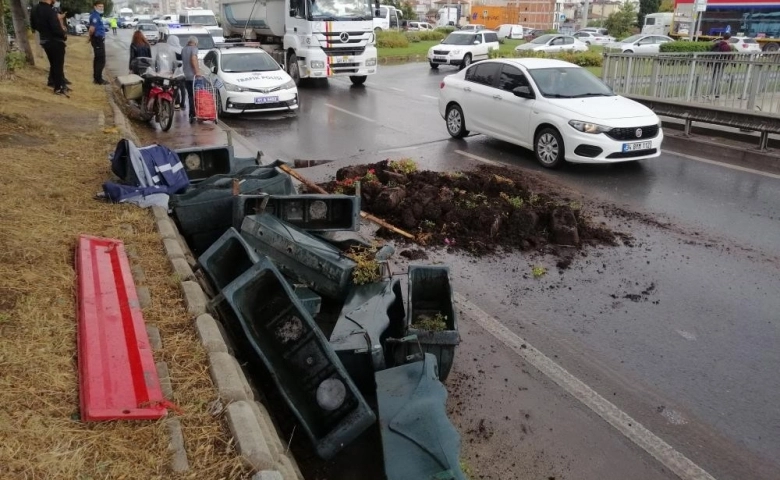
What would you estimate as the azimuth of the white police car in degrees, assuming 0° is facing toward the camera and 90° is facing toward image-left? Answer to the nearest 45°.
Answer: approximately 315°

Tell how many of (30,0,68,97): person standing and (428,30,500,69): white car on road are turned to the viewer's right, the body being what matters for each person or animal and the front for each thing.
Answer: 1

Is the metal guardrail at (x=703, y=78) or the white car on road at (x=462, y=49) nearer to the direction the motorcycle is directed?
the metal guardrail

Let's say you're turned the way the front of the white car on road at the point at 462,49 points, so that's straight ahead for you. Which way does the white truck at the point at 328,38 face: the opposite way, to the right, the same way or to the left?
to the left

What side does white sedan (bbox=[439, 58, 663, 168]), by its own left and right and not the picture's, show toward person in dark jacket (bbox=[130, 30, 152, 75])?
back

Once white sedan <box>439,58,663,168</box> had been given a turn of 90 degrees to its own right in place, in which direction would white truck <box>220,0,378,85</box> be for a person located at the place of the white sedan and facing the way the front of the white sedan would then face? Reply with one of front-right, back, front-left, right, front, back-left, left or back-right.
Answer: right

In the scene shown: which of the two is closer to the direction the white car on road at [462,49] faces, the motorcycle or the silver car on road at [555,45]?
the motorcycle

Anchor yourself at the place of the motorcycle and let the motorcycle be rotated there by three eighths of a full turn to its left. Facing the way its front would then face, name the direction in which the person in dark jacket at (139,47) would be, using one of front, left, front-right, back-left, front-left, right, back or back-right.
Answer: front

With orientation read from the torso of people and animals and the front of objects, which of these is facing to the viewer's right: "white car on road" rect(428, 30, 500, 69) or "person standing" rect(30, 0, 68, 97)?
the person standing

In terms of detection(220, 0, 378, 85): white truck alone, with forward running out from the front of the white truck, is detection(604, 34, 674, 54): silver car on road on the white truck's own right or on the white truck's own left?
on the white truck's own left

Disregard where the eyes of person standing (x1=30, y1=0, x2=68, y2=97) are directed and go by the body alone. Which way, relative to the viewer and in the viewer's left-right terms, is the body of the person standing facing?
facing to the right of the viewer
